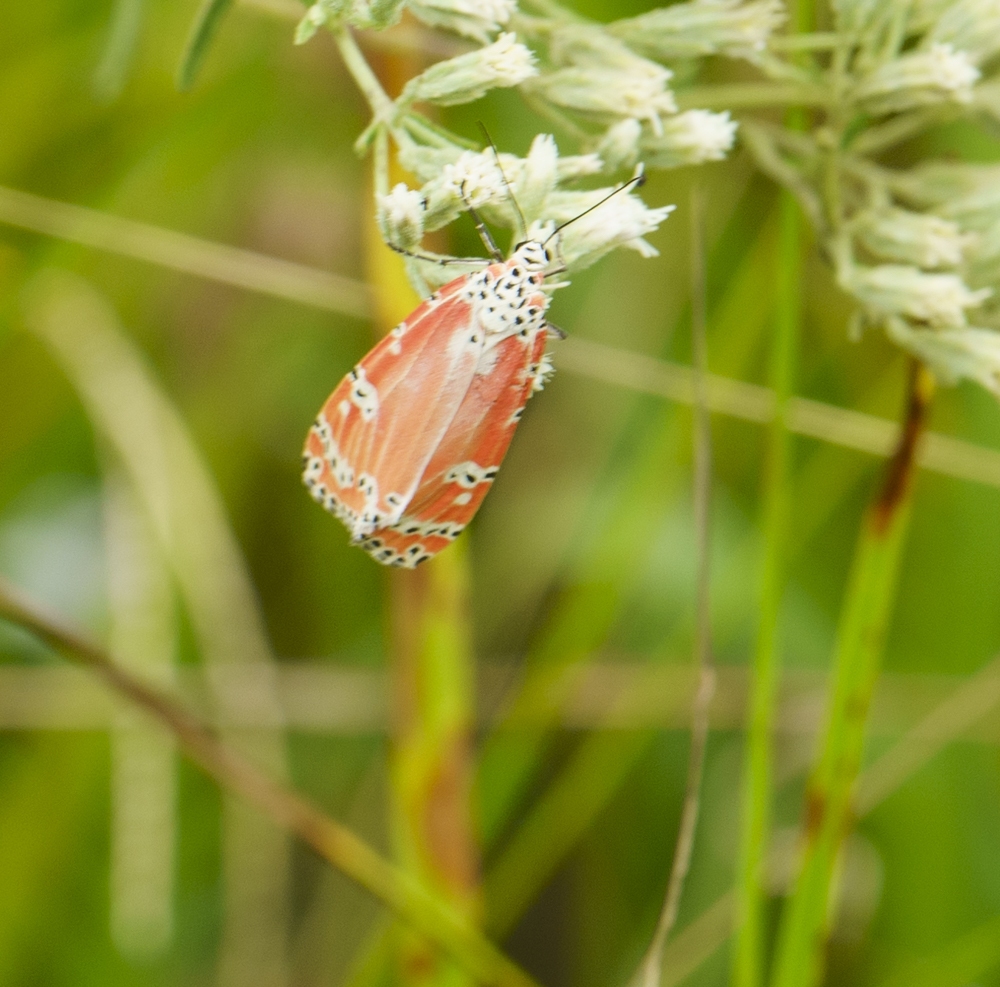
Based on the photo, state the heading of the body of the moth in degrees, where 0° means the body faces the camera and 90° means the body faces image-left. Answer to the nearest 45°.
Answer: approximately 225°
